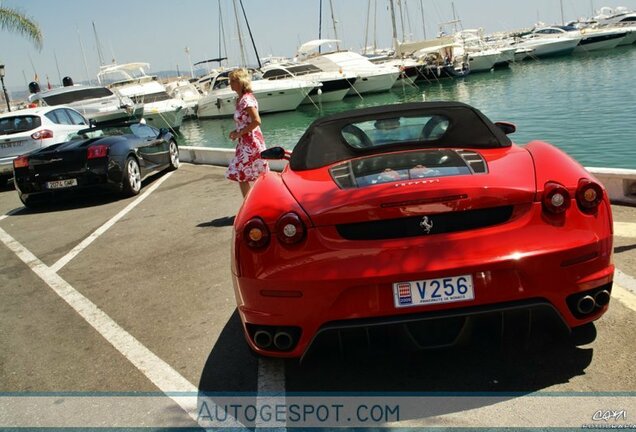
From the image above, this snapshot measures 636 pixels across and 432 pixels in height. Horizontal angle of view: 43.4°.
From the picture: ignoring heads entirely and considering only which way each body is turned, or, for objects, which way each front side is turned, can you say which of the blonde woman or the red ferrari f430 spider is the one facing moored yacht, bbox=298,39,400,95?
the red ferrari f430 spider

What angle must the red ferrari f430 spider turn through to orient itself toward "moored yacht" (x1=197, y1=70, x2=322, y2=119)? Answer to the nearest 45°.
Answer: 0° — it already faces it

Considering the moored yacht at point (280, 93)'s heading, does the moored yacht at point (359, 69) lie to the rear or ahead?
ahead

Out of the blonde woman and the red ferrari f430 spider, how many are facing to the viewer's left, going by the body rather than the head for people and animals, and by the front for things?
1

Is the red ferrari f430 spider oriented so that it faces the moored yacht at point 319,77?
yes

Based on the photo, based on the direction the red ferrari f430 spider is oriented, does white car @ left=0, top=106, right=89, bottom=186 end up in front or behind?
in front

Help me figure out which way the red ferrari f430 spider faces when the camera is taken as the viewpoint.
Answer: facing away from the viewer

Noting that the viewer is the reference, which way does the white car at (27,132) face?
facing away from the viewer and to the right of the viewer

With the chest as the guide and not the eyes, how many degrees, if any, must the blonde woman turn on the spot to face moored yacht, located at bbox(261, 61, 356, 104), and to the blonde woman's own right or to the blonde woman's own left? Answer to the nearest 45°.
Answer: approximately 90° to the blonde woman's own right

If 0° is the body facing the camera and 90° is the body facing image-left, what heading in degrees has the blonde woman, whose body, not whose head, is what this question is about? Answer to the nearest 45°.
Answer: approximately 90°

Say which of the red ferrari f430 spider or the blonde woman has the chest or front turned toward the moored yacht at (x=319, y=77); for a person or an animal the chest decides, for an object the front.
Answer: the red ferrari f430 spider

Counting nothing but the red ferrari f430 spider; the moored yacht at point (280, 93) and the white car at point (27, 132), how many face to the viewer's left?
0
